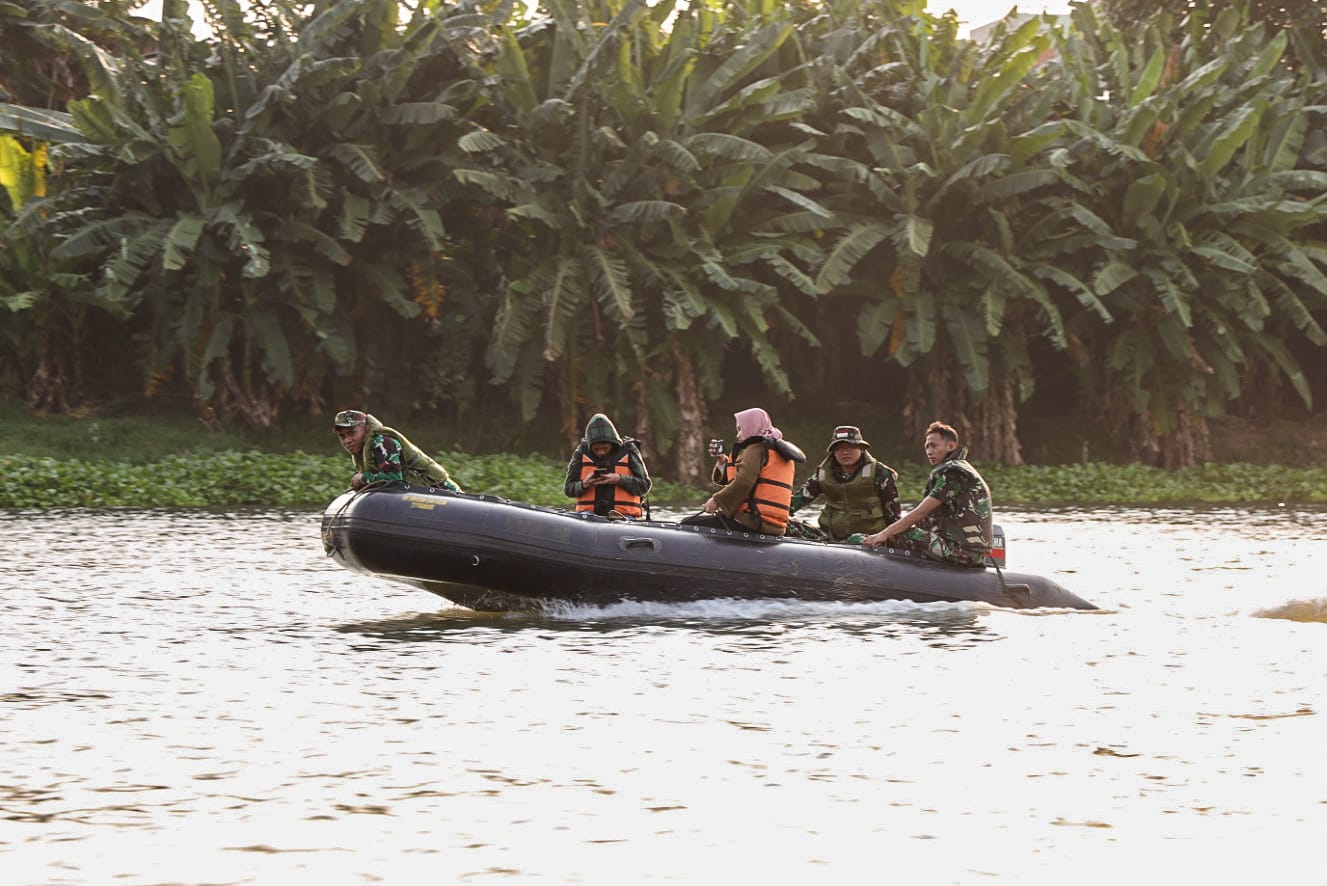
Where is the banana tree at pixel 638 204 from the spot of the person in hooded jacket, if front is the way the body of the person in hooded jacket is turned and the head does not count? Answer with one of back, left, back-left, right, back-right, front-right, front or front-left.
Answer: back

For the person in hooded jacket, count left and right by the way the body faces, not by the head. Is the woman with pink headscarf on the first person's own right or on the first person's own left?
on the first person's own left

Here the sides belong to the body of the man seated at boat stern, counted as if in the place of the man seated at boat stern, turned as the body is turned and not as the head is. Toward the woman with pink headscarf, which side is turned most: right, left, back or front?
front

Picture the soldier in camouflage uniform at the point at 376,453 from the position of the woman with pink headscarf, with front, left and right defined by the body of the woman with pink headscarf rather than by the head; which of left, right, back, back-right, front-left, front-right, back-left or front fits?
front-left

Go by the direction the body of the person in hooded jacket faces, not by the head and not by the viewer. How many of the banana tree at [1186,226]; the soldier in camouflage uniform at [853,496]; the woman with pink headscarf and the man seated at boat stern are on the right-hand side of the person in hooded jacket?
0

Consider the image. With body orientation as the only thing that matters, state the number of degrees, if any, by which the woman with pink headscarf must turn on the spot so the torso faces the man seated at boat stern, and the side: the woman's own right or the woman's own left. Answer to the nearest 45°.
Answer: approximately 135° to the woman's own right

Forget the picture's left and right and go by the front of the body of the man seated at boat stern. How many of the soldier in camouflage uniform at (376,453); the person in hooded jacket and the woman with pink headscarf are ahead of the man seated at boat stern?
3

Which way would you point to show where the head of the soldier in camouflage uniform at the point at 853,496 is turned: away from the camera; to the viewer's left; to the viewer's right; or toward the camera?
toward the camera

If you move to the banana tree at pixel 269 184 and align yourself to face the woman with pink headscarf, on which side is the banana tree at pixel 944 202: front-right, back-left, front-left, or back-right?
front-left

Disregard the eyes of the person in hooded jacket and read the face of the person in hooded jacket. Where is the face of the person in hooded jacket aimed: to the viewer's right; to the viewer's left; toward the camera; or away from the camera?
toward the camera

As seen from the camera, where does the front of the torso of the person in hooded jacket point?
toward the camera

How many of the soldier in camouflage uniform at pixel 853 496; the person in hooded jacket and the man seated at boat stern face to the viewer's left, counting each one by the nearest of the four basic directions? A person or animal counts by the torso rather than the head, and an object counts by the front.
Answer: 1

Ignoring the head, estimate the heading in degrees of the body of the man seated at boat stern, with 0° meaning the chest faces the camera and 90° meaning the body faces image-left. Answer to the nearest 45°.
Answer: approximately 90°

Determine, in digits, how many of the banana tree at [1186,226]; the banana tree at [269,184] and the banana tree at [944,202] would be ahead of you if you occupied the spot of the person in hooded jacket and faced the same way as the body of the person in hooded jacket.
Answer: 0

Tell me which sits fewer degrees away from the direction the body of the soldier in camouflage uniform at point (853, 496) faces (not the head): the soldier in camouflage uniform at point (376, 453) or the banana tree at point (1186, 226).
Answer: the soldier in camouflage uniform

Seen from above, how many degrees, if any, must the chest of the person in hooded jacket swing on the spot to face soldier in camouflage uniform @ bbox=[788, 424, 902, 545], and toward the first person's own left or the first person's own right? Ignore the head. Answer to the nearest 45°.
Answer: approximately 90° to the first person's own left

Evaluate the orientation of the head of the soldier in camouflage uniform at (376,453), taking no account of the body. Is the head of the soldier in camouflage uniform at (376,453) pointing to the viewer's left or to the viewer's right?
to the viewer's left

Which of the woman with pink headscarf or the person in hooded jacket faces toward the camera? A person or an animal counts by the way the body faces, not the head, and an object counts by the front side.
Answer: the person in hooded jacket
